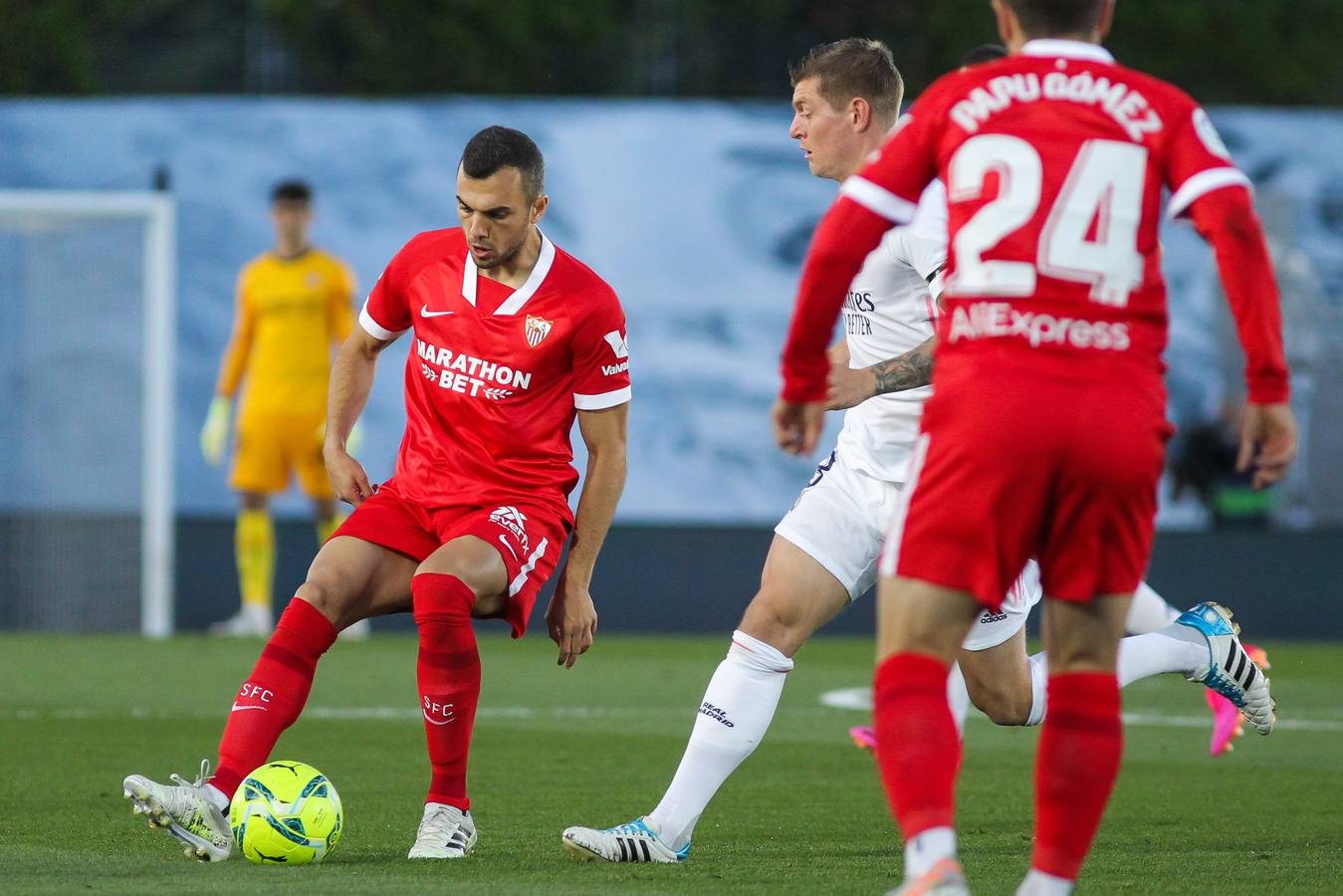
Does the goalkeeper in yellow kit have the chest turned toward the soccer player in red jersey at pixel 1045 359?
yes

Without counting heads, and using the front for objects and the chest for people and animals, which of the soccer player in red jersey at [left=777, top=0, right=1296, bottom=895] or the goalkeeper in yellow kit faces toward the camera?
the goalkeeper in yellow kit

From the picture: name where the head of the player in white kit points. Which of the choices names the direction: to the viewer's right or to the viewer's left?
to the viewer's left

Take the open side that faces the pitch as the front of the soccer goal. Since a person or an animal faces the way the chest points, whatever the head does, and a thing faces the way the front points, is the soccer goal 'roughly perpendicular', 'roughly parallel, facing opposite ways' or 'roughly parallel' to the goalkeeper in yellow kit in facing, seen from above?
roughly parallel

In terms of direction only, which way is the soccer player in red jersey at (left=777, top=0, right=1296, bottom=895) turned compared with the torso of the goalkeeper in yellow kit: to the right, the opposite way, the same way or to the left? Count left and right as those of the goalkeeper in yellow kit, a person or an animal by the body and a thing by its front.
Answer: the opposite way

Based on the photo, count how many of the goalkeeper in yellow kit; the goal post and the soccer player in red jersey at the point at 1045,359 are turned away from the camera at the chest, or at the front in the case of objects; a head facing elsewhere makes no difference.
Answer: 1

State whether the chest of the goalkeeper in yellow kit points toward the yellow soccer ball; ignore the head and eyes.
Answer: yes

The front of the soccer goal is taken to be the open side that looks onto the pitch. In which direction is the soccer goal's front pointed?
toward the camera

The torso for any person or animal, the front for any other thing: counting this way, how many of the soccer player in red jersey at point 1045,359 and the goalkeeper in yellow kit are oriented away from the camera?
1

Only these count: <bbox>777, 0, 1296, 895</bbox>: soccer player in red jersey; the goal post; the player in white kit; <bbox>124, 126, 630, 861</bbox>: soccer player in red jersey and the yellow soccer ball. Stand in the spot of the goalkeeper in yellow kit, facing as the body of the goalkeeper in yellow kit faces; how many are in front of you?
4

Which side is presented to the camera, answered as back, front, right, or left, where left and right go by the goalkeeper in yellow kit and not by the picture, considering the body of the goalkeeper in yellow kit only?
front

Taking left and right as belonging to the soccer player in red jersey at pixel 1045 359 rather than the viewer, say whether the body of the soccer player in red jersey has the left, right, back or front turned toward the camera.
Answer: back

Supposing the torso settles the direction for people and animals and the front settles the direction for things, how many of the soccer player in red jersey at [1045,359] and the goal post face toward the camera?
1

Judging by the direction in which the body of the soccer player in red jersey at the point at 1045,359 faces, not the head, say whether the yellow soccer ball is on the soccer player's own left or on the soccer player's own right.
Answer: on the soccer player's own left

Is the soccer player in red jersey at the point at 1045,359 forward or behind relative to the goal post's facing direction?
forward

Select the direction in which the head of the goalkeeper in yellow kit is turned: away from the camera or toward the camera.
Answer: toward the camera
